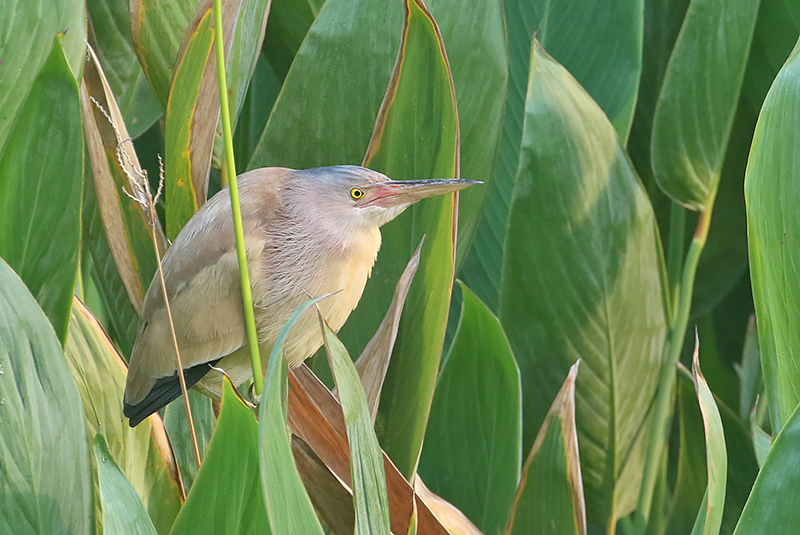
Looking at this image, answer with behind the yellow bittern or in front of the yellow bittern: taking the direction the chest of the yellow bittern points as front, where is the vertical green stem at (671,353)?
in front

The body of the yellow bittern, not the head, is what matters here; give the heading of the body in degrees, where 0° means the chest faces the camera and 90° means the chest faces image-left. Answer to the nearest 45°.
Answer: approximately 270°

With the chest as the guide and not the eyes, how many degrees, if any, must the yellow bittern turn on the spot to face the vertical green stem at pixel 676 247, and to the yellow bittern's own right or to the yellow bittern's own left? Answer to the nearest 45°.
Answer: approximately 45° to the yellow bittern's own left
